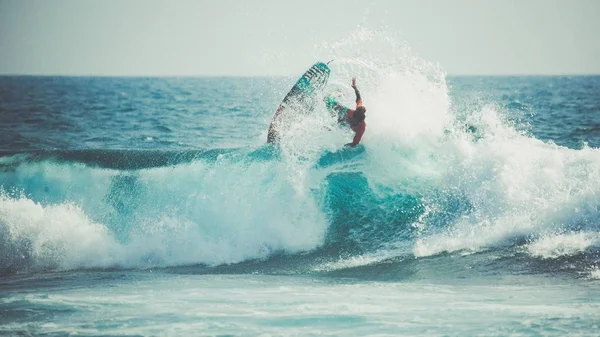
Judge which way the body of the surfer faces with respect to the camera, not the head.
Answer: to the viewer's left
